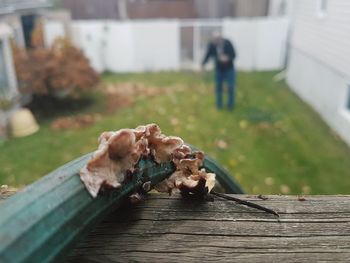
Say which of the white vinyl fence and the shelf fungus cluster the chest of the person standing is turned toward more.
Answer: the shelf fungus cluster

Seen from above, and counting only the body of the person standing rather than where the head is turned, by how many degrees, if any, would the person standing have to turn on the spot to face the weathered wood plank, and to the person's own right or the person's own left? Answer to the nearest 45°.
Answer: approximately 45° to the person's own left

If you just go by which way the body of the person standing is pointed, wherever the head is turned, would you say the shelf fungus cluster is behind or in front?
in front

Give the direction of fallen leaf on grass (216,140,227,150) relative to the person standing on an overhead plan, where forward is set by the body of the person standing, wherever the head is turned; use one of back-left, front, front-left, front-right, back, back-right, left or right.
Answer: front-left

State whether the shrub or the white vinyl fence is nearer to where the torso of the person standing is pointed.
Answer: the shrub

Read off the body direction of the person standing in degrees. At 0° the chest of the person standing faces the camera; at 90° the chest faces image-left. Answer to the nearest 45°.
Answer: approximately 45°

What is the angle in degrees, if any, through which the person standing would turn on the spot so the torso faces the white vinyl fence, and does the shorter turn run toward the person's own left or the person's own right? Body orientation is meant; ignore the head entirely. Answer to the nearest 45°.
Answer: approximately 135° to the person's own right

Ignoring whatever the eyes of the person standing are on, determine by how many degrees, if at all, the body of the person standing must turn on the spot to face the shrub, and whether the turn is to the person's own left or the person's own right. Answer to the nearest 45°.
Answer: approximately 45° to the person's own right

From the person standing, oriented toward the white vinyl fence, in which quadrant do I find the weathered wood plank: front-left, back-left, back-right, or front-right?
back-left
